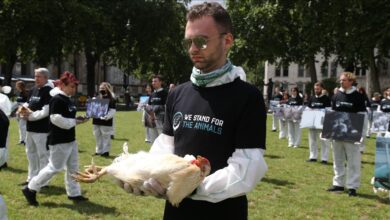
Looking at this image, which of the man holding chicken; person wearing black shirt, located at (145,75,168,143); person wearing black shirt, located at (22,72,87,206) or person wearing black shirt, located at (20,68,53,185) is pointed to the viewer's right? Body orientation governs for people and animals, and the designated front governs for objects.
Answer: person wearing black shirt, located at (22,72,87,206)

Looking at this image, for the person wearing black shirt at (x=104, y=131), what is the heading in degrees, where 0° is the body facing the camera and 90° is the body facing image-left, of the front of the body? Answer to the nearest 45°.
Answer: approximately 45°

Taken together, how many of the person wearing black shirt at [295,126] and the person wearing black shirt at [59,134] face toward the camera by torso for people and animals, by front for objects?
1

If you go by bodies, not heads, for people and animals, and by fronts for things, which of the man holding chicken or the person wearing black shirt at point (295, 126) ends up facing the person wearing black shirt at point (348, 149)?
the person wearing black shirt at point (295, 126)

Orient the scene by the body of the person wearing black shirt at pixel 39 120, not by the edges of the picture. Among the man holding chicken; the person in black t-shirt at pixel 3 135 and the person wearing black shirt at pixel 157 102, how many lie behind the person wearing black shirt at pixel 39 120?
1

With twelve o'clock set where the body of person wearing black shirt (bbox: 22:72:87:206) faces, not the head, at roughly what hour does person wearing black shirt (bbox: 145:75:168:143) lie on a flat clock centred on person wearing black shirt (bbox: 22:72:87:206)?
person wearing black shirt (bbox: 145:75:168:143) is roughly at 10 o'clock from person wearing black shirt (bbox: 22:72:87:206).

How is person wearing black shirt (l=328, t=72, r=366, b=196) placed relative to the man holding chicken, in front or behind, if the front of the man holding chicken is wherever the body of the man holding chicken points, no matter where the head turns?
behind
